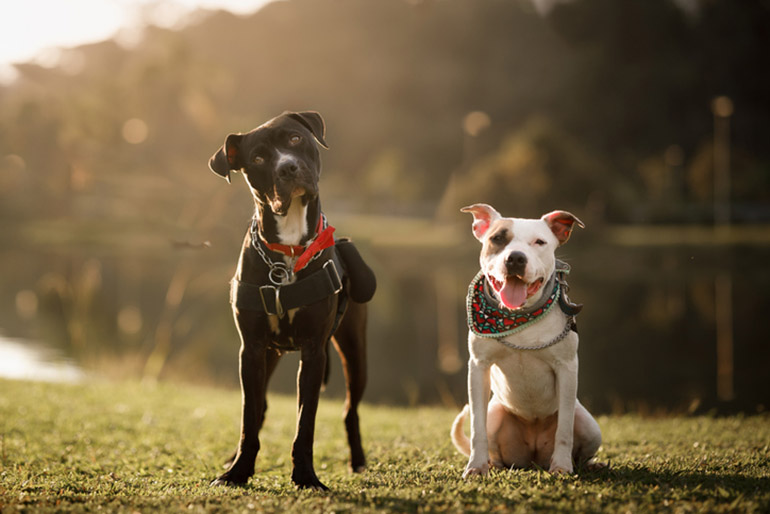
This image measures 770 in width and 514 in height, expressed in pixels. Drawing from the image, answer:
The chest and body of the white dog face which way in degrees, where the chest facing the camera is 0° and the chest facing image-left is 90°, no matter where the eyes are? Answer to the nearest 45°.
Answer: approximately 0°

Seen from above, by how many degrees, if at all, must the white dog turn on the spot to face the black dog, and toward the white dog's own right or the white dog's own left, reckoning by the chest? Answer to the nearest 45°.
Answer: approximately 90° to the white dog's own right
